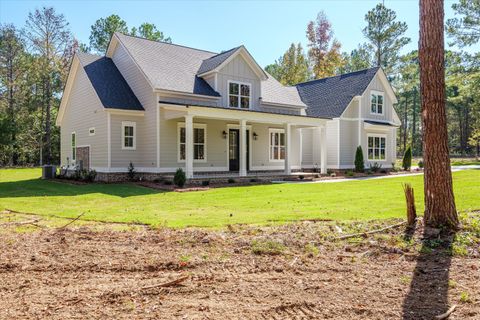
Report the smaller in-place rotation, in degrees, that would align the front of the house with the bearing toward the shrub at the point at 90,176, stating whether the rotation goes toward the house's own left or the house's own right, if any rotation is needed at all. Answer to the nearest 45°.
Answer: approximately 90° to the house's own right

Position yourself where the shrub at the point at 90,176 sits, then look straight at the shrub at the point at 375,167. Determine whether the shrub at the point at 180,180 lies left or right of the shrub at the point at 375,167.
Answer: right

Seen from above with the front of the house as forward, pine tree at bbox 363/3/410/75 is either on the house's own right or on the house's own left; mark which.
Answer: on the house's own left

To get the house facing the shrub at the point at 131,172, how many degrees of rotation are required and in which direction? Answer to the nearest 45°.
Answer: approximately 90° to its right

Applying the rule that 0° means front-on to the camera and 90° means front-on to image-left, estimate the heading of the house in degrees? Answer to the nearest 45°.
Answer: approximately 315°
